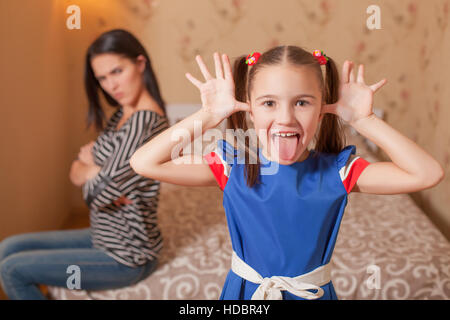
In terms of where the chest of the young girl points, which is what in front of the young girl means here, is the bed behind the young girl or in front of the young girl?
behind

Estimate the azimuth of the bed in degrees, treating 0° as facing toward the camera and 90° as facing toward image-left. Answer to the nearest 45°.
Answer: approximately 0°

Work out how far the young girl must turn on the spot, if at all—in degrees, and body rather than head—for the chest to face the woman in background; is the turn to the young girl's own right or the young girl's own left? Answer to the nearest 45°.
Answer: approximately 135° to the young girl's own right

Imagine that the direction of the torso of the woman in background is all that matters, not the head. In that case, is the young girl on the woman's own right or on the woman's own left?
on the woman's own left
